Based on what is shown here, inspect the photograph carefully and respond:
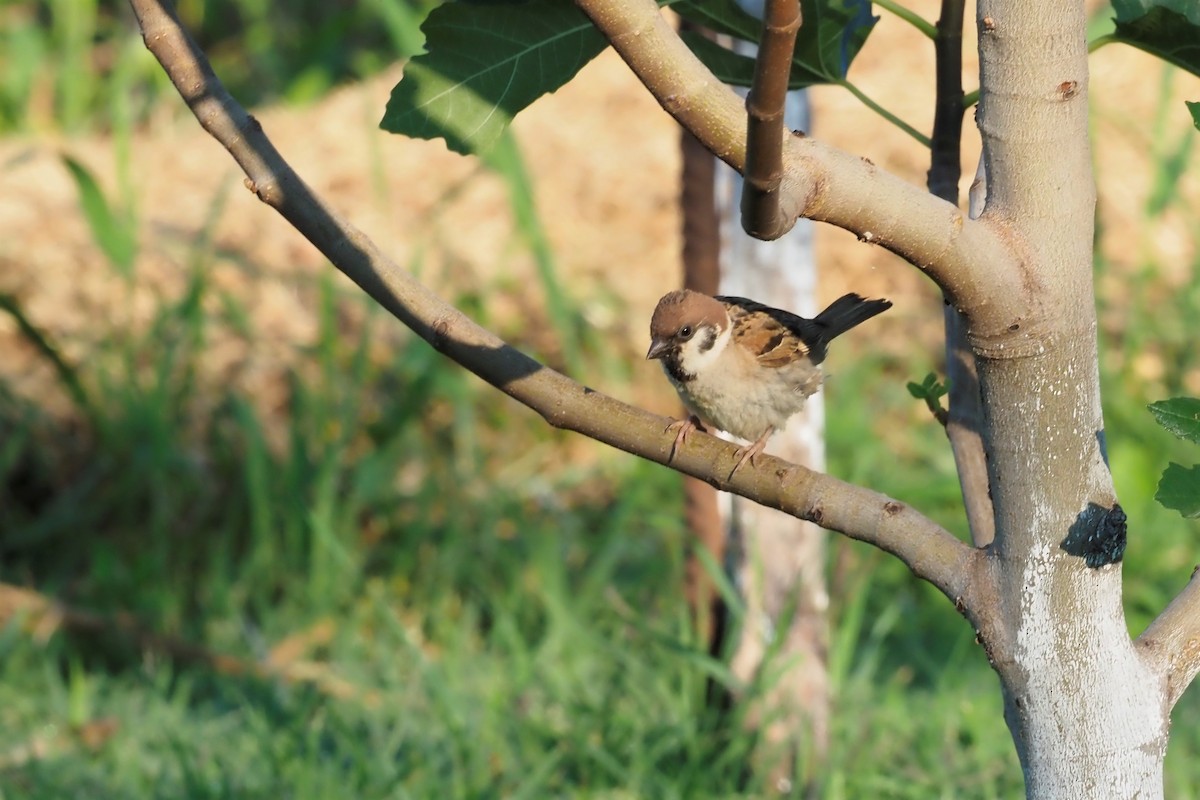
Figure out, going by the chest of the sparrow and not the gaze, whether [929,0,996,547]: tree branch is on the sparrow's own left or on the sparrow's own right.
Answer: on the sparrow's own left

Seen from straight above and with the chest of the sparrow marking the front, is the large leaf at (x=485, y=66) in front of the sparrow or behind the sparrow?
in front

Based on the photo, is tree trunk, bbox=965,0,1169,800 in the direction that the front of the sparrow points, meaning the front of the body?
no

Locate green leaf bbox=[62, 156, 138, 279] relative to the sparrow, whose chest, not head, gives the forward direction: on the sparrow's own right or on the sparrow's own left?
on the sparrow's own right
